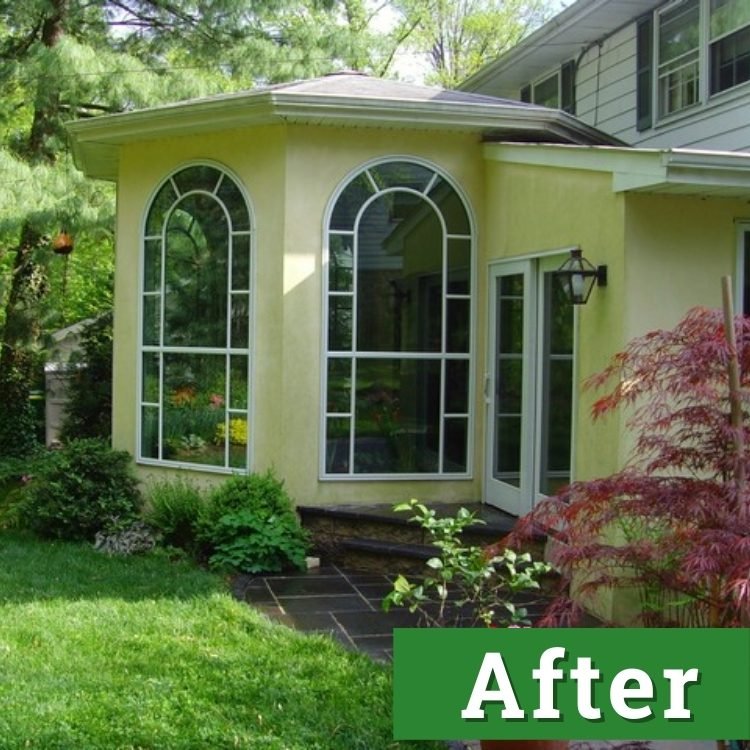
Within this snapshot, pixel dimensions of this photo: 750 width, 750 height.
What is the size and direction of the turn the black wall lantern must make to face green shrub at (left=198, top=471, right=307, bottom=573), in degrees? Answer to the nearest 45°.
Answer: approximately 45° to its right

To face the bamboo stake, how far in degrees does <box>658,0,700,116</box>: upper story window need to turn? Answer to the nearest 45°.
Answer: approximately 45° to its left

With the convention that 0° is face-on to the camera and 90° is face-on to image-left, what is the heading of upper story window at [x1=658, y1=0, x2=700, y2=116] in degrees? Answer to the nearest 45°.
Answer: approximately 45°

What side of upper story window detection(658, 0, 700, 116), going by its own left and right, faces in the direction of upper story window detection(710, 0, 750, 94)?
left

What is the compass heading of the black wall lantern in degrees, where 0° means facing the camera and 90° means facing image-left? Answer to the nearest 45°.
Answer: approximately 45°

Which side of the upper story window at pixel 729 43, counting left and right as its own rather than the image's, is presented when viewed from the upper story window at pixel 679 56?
right
